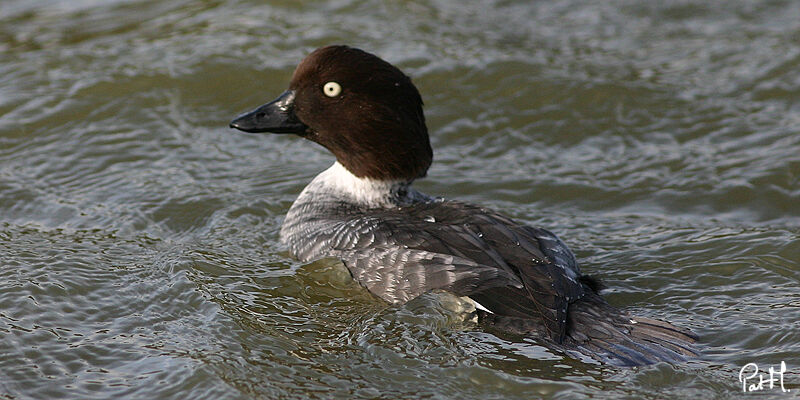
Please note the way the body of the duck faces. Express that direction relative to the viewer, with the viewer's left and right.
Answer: facing away from the viewer and to the left of the viewer
